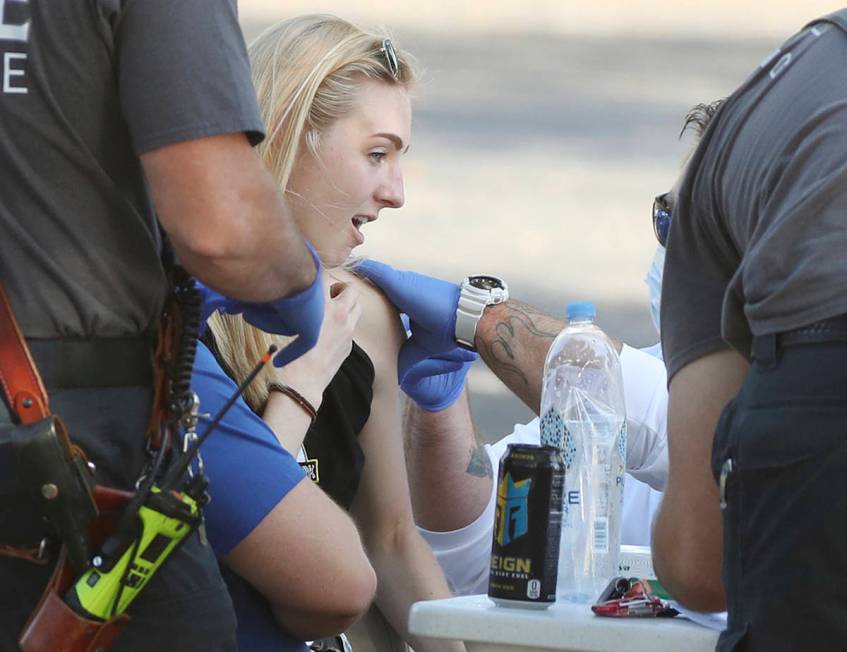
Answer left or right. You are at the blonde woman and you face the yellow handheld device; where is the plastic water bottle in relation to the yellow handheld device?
left

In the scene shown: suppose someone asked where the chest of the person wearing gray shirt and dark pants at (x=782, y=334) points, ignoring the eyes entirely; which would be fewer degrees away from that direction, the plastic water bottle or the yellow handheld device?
the plastic water bottle

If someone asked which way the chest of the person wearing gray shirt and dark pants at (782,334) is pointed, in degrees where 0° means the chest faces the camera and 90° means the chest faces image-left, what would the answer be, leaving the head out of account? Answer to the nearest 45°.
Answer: approximately 180°

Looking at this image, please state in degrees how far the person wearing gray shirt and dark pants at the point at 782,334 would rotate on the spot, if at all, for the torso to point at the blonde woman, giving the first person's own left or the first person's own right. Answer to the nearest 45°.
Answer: approximately 45° to the first person's own left

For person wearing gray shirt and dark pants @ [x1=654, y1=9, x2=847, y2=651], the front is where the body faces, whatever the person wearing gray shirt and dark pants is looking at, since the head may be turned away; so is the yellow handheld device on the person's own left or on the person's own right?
on the person's own left

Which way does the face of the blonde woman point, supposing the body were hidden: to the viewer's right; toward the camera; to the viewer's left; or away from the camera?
to the viewer's right
